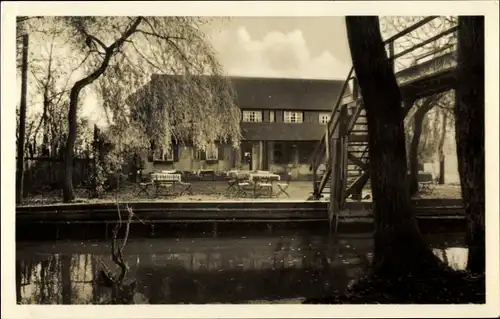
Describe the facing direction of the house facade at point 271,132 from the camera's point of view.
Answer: facing the viewer

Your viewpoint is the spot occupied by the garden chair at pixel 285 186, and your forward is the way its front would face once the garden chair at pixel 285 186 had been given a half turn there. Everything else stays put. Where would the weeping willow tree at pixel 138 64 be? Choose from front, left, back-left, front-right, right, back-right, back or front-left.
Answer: back

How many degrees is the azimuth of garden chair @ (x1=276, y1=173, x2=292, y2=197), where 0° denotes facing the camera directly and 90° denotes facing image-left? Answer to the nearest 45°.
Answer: approximately 90°

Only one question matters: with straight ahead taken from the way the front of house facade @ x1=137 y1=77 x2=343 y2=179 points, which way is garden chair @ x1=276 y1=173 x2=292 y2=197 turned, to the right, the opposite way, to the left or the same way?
to the right
